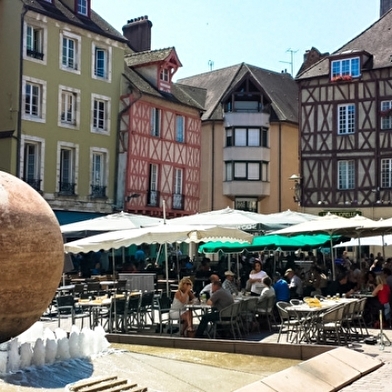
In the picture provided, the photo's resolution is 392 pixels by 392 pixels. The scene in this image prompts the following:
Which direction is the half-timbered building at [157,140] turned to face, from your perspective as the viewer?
facing the viewer and to the right of the viewer

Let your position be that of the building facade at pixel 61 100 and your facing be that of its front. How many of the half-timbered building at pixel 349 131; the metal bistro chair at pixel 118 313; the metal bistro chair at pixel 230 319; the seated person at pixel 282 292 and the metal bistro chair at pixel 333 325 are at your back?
0

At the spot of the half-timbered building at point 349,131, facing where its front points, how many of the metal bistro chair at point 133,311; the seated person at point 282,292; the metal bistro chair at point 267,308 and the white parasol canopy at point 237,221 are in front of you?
4

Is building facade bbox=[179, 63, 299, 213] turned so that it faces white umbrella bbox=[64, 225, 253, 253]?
yes

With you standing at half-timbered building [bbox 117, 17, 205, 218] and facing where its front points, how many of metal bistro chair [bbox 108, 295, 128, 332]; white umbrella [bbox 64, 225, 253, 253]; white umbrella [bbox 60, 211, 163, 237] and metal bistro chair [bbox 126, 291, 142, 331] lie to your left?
0

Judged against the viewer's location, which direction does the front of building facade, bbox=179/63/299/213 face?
facing the viewer

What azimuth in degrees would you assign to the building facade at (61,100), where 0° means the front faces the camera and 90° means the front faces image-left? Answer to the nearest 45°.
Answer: approximately 315°

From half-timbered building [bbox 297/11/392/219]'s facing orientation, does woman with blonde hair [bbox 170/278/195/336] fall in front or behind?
in front

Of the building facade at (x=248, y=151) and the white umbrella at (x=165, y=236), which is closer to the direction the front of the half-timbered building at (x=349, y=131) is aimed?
the white umbrella

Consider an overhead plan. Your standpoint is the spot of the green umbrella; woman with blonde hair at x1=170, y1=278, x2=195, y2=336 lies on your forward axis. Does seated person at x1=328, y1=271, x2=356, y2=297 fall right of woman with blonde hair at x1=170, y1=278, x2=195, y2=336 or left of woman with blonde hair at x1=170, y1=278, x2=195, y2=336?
left

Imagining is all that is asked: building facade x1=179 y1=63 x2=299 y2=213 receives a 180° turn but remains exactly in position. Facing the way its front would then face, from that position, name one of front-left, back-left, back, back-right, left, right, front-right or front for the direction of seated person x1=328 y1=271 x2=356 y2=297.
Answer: back

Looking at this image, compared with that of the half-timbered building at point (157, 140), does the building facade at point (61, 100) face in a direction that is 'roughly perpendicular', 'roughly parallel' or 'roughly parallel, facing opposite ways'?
roughly parallel

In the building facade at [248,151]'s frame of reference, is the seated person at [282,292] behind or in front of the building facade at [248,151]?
in front

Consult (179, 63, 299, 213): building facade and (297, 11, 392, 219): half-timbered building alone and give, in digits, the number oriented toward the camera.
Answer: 2

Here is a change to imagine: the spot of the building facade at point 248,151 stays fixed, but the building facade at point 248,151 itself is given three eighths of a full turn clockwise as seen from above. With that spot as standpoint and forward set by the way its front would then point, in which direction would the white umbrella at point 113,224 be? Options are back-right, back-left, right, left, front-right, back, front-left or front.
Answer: back-left

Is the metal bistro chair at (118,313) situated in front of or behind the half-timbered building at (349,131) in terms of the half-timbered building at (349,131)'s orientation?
in front

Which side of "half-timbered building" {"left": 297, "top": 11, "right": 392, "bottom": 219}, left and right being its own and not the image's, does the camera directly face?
front
